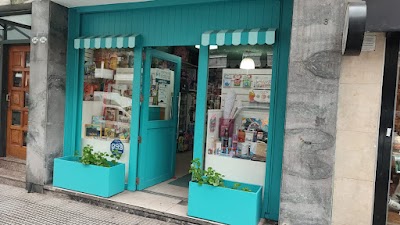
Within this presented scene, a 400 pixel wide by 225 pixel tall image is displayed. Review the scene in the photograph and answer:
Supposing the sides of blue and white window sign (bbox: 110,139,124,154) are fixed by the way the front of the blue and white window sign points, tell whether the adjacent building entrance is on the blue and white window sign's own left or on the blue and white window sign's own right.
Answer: on the blue and white window sign's own right

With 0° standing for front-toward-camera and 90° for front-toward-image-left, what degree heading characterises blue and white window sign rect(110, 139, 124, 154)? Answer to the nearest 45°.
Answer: approximately 0°

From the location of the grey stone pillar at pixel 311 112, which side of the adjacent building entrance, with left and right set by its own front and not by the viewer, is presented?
left

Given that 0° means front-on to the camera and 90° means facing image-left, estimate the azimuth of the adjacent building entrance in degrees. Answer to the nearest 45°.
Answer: approximately 45°

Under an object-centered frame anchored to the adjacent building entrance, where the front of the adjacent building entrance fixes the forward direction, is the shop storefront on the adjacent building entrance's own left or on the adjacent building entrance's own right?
on the adjacent building entrance's own left
